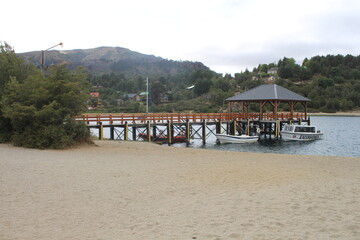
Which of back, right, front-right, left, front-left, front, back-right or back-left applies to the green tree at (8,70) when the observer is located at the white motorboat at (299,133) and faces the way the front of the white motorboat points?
back-right

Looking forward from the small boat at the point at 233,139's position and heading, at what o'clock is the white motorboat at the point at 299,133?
The white motorboat is roughly at 5 o'clock from the small boat.

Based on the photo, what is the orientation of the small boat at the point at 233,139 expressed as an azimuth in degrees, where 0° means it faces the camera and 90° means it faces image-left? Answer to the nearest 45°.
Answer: approximately 90°

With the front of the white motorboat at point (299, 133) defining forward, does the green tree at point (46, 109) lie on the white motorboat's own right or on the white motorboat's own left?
on the white motorboat's own right

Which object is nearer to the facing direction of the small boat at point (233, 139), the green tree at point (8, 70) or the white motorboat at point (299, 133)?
the green tree
